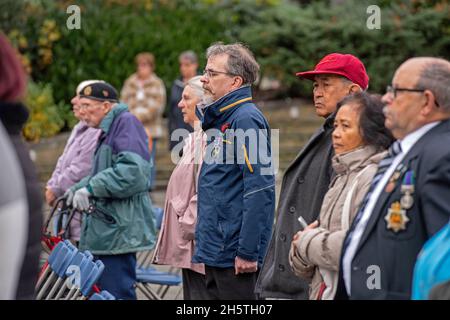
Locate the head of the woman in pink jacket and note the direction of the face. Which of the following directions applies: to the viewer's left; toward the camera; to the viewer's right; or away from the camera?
to the viewer's left

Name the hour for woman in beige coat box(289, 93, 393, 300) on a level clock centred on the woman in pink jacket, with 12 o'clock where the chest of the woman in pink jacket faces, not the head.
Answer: The woman in beige coat is roughly at 8 o'clock from the woman in pink jacket.

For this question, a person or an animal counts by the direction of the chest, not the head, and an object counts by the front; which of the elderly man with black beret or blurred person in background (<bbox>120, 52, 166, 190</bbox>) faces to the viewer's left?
the elderly man with black beret

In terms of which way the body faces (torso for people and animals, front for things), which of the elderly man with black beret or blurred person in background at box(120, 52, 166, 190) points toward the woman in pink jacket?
the blurred person in background

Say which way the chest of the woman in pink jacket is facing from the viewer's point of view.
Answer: to the viewer's left

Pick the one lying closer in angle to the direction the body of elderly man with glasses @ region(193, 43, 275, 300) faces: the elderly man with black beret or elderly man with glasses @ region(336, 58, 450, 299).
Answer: the elderly man with black beret

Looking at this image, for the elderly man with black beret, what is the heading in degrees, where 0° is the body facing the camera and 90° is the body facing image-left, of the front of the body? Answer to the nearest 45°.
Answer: approximately 90°

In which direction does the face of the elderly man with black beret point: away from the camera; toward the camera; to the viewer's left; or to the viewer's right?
to the viewer's left

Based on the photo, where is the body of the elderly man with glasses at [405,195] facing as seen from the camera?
to the viewer's left

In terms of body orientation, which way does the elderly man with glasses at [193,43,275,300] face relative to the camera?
to the viewer's left

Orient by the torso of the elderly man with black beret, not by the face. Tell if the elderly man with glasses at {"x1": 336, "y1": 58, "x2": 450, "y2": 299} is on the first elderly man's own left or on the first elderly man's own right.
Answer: on the first elderly man's own left

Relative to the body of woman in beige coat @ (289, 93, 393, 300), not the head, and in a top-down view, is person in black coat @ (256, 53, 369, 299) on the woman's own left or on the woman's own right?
on the woman's own right
